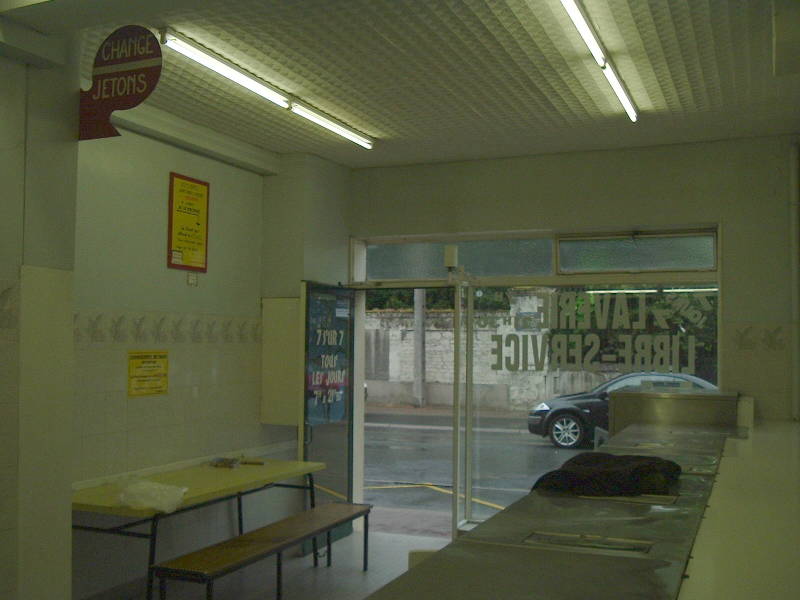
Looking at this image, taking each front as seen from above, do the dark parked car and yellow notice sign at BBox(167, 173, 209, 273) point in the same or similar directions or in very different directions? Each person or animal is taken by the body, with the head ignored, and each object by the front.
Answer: very different directions

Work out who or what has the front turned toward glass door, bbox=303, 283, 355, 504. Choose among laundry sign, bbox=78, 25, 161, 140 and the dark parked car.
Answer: the dark parked car

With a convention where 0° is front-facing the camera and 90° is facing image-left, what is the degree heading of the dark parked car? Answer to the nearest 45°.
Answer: approximately 90°

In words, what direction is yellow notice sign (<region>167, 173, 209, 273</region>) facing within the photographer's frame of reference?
facing the viewer and to the right of the viewer

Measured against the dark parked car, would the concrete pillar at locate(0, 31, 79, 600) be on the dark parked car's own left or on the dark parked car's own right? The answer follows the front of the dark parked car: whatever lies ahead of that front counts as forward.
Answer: on the dark parked car's own left

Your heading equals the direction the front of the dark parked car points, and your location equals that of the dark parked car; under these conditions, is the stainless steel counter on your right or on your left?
on your left

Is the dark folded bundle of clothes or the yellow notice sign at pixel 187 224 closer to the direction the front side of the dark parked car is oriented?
the yellow notice sign

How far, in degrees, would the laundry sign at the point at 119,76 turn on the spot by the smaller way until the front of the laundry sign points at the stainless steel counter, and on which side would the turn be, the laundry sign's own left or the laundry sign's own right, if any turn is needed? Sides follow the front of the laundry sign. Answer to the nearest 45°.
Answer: approximately 90° to the laundry sign's own left

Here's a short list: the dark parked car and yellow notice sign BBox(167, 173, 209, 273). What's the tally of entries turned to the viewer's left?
1

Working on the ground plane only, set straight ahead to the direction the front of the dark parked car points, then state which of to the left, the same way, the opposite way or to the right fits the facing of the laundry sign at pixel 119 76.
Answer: to the left

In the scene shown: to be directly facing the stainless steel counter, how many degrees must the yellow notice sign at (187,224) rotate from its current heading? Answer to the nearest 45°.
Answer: approximately 45° to its right

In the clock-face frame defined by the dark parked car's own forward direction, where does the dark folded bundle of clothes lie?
The dark folded bundle of clothes is roughly at 9 o'clock from the dark parked car.

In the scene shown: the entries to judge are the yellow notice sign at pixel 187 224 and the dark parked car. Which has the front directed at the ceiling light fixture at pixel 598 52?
the yellow notice sign

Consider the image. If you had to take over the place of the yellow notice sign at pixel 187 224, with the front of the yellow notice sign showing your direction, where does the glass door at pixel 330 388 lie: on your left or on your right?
on your left

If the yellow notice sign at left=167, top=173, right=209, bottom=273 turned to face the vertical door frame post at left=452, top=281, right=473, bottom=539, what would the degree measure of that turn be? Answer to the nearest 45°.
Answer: approximately 45° to its left

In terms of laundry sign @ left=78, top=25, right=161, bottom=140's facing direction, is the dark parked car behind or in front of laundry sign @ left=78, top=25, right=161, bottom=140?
behind
